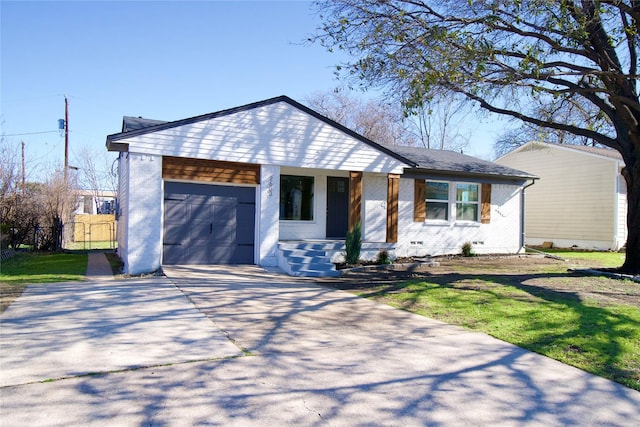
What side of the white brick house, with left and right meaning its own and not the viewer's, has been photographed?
front

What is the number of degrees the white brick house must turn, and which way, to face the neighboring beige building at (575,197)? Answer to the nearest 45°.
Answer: approximately 135° to its left
